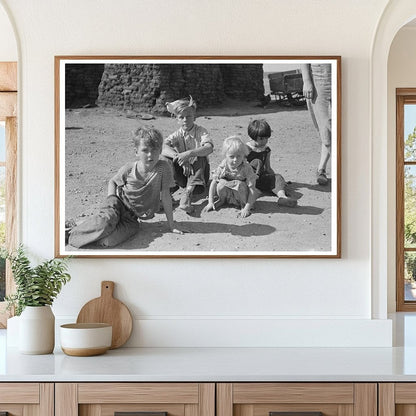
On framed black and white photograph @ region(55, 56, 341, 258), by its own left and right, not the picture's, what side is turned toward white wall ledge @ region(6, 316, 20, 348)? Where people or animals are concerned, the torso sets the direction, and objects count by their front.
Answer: right

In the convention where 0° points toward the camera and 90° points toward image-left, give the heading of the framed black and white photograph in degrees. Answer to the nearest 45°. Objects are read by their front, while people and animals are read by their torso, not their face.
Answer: approximately 0°

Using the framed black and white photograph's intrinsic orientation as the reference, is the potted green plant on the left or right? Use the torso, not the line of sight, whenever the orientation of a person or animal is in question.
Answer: on its right
